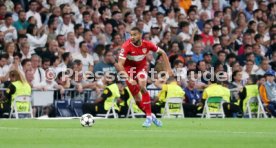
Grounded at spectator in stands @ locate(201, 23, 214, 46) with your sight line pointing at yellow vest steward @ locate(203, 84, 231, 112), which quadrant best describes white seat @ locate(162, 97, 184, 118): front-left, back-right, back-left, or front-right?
front-right

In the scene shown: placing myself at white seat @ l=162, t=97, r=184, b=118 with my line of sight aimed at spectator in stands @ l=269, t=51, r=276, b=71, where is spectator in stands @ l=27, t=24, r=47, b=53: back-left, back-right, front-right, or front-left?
back-left

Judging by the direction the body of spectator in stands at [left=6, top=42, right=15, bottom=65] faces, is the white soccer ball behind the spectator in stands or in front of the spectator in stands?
in front

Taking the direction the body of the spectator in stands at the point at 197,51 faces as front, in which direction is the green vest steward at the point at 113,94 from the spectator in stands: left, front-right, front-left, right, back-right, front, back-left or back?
front-right

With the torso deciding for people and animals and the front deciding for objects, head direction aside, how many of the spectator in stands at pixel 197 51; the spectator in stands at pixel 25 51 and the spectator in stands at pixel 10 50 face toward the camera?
3

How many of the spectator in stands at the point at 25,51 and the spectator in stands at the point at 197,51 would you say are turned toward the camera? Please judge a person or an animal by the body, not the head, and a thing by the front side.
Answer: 2

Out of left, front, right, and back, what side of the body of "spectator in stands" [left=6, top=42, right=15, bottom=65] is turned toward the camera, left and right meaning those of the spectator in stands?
front

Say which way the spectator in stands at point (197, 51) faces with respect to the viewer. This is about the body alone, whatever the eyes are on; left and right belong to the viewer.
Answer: facing the viewer

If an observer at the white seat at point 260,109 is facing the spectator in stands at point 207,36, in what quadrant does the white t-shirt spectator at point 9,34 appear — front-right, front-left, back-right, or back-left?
front-left
